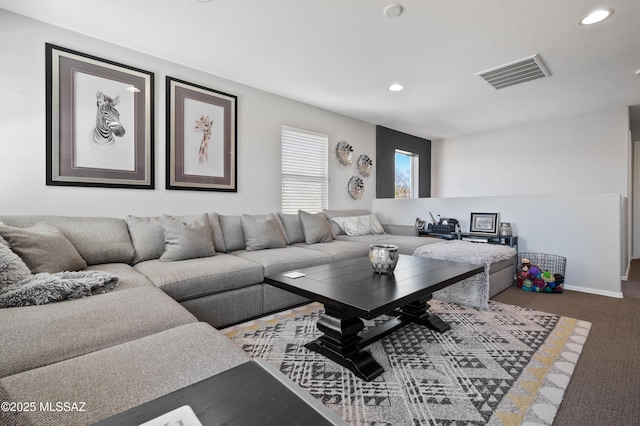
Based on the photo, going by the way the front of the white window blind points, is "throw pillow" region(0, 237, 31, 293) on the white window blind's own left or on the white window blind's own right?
on the white window blind's own right

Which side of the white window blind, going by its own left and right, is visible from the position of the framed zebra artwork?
right

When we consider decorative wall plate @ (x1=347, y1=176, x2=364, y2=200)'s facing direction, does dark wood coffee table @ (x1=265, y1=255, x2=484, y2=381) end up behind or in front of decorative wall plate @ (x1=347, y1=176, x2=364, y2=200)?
in front

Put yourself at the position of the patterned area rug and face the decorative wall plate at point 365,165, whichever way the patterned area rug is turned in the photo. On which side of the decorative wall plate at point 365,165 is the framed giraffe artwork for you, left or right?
left

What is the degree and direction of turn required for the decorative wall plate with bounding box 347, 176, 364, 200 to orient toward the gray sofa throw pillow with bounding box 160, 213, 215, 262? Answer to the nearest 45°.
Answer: approximately 90° to its right

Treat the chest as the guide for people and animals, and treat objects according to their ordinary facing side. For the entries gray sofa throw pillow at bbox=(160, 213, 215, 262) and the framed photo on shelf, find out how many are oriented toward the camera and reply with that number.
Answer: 2
